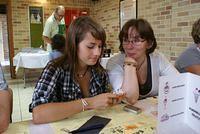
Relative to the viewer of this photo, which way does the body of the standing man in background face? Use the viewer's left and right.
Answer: facing the viewer and to the right of the viewer

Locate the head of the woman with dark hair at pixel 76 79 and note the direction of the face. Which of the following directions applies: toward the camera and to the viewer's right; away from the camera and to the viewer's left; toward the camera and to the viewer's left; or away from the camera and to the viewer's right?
toward the camera and to the viewer's right

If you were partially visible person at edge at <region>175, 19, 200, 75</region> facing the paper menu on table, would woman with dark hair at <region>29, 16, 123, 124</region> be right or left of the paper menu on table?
right

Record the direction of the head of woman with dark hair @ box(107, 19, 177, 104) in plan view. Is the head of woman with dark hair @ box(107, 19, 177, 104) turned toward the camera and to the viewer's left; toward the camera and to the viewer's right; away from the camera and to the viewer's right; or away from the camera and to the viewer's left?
toward the camera and to the viewer's left

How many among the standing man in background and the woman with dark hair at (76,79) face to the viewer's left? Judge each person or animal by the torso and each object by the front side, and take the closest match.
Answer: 0

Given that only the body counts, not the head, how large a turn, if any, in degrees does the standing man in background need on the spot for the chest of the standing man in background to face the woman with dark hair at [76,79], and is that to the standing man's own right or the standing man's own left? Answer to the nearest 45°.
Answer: approximately 45° to the standing man's own right

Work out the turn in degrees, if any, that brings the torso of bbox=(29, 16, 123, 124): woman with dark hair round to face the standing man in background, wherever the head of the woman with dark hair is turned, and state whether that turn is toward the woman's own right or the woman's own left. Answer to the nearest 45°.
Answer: approximately 135° to the woman's own left

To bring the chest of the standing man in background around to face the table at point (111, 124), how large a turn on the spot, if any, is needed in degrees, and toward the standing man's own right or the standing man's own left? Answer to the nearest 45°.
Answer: approximately 45° to the standing man's own right
